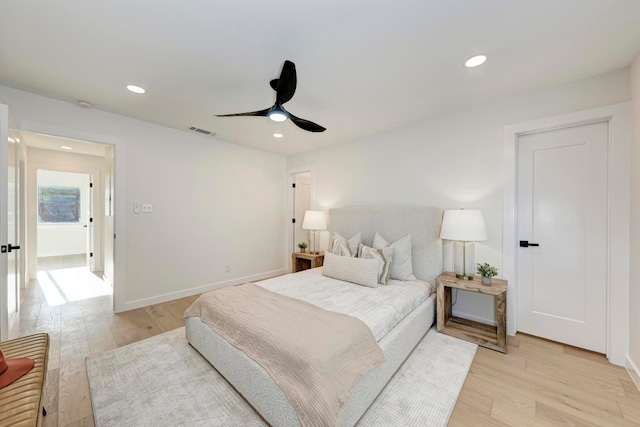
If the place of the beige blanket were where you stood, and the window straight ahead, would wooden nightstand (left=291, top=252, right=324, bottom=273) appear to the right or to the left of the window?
right

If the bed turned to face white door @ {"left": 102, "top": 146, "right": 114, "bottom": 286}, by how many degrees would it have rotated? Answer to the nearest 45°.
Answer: approximately 90° to its right

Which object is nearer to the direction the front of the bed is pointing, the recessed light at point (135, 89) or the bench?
the bench

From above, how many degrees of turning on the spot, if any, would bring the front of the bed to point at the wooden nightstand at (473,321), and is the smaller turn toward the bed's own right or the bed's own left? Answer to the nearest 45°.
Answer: approximately 135° to the bed's own left

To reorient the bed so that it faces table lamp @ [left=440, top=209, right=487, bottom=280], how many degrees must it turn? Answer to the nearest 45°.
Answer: approximately 135° to its left

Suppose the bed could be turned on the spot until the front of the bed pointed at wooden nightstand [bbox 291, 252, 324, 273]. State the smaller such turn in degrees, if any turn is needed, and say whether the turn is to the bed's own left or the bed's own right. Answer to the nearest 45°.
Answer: approximately 135° to the bed's own right

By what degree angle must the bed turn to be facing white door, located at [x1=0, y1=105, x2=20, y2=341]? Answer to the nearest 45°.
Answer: approximately 45° to its right

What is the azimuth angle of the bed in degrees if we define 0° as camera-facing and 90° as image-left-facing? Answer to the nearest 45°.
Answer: approximately 45°
